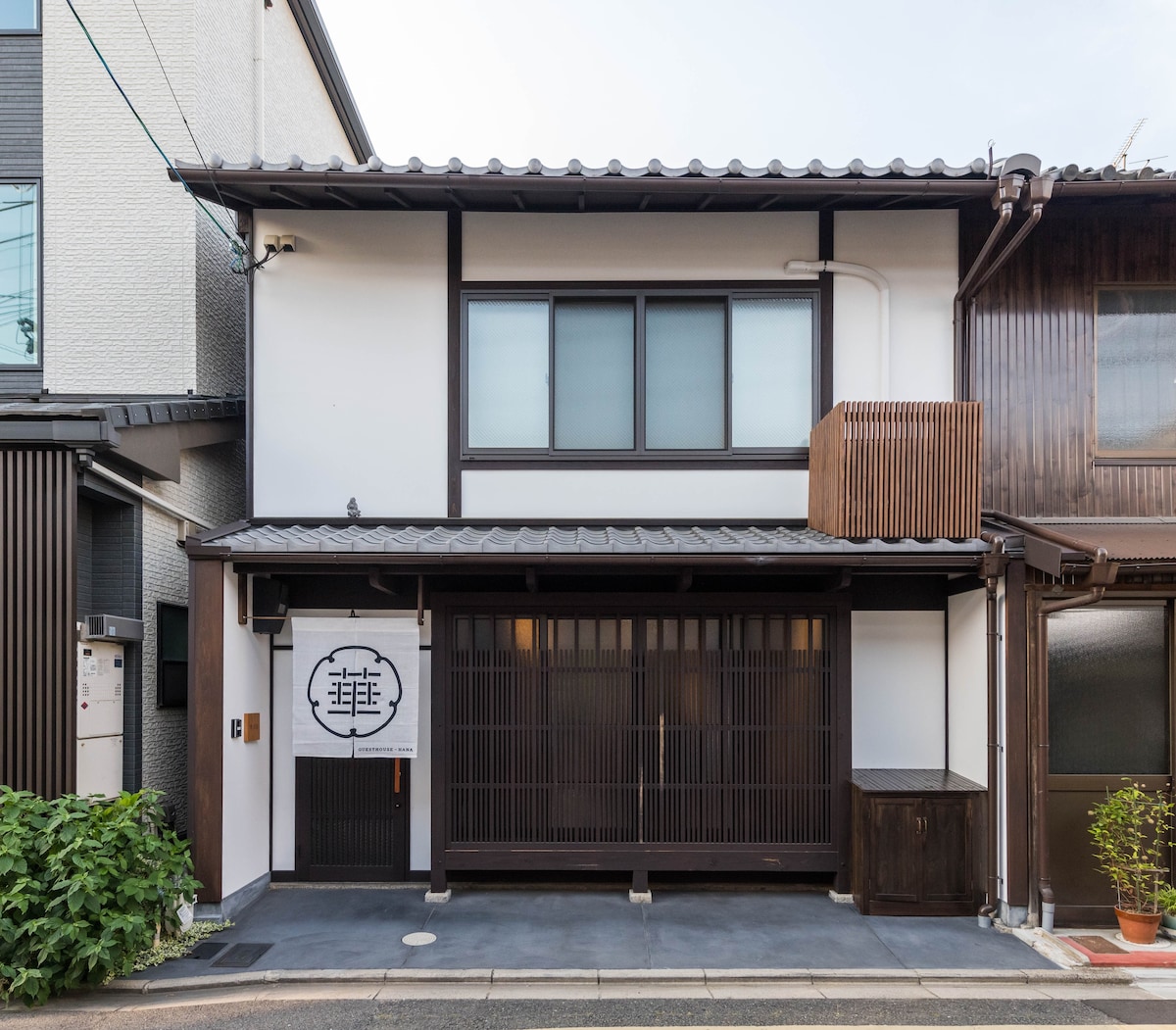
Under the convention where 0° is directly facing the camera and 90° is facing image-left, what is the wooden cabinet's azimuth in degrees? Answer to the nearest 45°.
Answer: approximately 0°

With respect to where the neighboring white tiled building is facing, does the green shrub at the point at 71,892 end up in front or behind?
in front

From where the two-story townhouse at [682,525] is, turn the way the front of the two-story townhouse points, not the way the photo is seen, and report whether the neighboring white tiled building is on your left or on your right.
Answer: on your right

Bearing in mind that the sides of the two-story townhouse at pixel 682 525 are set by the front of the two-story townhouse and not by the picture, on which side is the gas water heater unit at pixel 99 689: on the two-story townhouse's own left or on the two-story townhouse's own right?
on the two-story townhouse's own right
